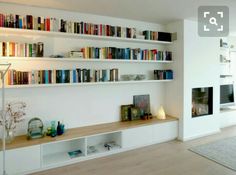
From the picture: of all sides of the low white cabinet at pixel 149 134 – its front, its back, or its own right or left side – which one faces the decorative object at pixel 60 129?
right

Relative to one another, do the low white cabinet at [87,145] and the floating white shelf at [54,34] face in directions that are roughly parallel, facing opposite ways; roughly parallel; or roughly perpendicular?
roughly parallel

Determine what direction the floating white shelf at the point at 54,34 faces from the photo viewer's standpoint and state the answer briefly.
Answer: facing the viewer and to the right of the viewer

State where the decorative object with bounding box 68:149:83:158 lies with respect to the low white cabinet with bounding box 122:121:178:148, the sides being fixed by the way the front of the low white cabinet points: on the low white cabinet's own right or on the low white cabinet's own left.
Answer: on the low white cabinet's own right

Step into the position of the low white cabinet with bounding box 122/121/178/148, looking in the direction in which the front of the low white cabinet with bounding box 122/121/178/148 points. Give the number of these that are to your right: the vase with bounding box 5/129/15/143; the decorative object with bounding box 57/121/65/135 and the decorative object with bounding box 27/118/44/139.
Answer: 3

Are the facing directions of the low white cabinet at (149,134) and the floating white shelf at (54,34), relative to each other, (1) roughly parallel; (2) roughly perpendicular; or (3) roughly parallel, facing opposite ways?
roughly parallel

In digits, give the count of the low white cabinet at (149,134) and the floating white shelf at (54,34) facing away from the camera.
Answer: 0

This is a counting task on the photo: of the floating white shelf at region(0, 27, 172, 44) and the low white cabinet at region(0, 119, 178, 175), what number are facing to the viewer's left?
0

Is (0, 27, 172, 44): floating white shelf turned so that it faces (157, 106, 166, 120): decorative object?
no
